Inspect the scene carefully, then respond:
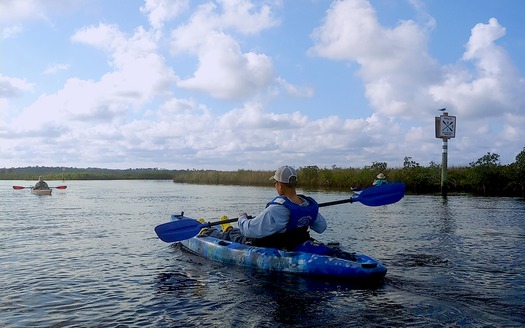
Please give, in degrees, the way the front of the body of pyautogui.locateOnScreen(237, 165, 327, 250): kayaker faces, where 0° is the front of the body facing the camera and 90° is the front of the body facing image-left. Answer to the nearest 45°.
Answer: approximately 135°

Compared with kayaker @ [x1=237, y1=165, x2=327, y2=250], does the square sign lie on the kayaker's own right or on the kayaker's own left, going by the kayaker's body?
on the kayaker's own right

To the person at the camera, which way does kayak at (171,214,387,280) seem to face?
facing away from the viewer and to the left of the viewer

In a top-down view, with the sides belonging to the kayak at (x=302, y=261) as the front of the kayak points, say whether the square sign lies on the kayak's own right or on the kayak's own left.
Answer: on the kayak's own right
